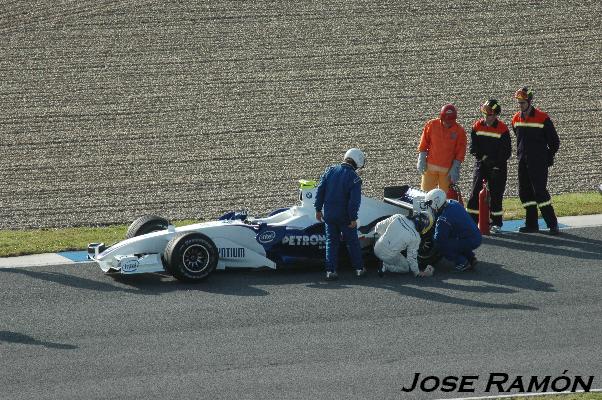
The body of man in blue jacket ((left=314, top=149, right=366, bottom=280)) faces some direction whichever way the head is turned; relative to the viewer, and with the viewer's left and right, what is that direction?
facing away from the viewer and to the right of the viewer

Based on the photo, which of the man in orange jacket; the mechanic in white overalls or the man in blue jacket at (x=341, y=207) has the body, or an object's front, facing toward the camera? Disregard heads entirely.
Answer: the man in orange jacket

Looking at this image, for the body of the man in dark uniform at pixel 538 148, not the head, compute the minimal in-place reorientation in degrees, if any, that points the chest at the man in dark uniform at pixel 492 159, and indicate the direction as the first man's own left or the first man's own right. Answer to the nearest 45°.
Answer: approximately 45° to the first man's own right

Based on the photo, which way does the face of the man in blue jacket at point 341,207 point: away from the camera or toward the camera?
away from the camera

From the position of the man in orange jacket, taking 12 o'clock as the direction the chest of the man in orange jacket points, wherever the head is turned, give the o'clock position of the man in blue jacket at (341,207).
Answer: The man in blue jacket is roughly at 1 o'clock from the man in orange jacket.

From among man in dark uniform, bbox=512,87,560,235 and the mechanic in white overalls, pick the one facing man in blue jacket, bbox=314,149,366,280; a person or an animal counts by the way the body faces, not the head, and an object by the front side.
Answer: the man in dark uniform

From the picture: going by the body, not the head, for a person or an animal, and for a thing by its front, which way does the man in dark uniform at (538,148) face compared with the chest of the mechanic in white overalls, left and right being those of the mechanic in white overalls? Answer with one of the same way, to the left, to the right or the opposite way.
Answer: the opposite way

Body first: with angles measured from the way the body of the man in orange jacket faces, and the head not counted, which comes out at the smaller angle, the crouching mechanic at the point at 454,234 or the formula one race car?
the crouching mechanic

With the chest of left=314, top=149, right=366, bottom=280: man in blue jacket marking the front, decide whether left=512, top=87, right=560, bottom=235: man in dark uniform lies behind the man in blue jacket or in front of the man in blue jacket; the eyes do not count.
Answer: in front

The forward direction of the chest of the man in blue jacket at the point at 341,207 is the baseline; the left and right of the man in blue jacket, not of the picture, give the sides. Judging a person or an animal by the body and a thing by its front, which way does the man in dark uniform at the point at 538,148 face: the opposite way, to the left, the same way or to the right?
the opposite way
